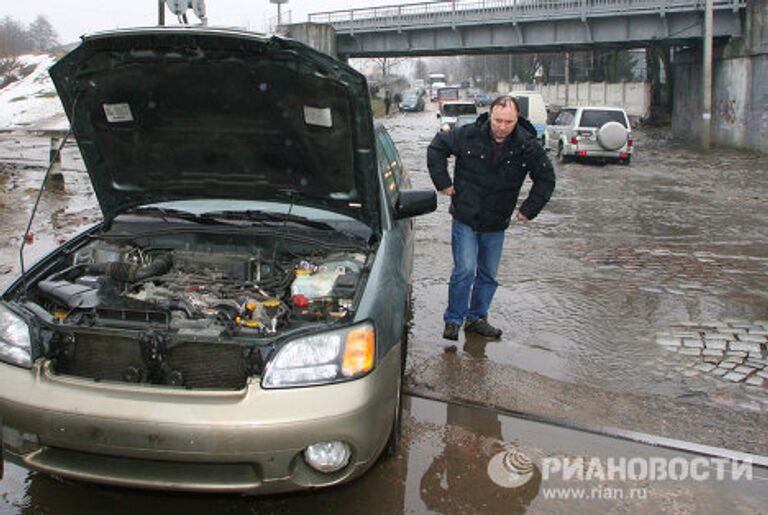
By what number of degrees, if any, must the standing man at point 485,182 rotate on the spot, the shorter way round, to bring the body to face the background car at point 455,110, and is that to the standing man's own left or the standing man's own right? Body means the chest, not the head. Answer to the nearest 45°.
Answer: approximately 180°

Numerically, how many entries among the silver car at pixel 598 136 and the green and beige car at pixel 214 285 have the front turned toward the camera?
1

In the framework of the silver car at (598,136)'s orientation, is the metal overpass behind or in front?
in front

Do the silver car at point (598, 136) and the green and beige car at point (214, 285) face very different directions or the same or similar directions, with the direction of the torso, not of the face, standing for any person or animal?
very different directions

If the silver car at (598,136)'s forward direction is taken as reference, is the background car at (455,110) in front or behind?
in front

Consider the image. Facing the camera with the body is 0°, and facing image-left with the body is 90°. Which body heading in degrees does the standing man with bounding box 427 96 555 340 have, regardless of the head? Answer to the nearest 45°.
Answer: approximately 0°

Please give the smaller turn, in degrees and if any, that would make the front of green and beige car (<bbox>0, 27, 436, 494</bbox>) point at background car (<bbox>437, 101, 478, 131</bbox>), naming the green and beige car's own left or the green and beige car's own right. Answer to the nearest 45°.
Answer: approximately 180°

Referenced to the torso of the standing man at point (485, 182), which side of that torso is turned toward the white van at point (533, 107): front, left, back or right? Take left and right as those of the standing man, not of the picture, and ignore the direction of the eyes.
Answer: back

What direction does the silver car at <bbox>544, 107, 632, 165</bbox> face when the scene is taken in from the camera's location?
facing away from the viewer and to the left of the viewer

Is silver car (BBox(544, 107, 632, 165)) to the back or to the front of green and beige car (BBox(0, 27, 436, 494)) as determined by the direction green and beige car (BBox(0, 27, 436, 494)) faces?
to the back

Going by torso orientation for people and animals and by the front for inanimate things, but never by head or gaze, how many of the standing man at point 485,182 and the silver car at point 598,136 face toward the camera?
1

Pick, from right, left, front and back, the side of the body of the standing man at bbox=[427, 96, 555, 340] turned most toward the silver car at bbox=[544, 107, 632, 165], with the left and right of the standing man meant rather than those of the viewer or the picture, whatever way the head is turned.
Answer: back
